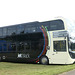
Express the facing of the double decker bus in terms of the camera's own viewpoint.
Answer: facing the viewer and to the right of the viewer
